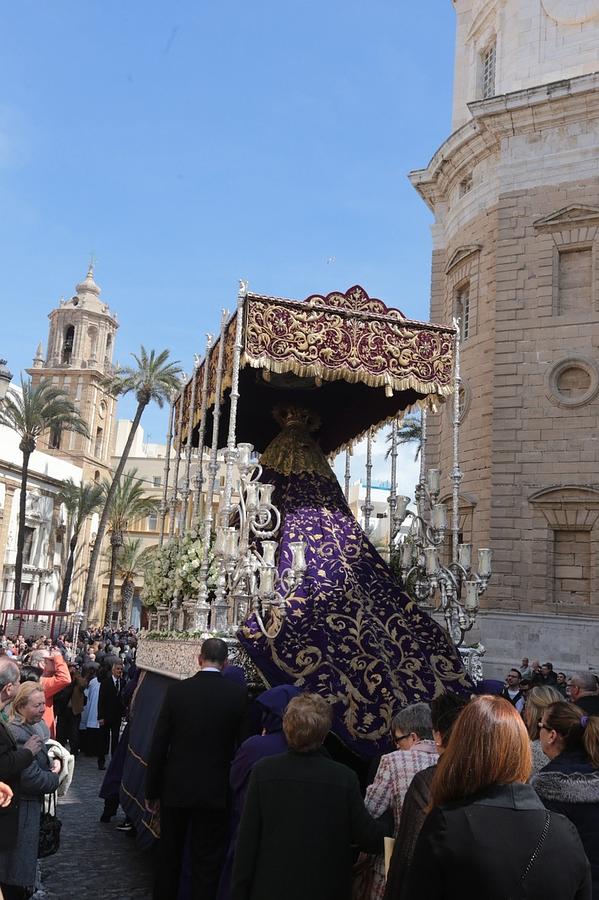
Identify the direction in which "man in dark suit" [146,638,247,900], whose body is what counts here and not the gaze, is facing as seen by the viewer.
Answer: away from the camera

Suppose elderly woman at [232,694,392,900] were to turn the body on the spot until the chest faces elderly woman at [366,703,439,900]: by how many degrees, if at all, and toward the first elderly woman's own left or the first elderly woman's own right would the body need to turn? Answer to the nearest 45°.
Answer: approximately 45° to the first elderly woman's own right

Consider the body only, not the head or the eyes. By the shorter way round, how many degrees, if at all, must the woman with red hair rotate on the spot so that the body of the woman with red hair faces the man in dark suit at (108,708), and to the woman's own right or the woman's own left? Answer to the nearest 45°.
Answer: approximately 45° to the woman's own left

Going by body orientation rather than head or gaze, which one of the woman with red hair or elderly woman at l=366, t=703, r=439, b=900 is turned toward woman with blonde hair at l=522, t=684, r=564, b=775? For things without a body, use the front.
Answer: the woman with red hair

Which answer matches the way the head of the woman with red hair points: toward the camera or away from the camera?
away from the camera

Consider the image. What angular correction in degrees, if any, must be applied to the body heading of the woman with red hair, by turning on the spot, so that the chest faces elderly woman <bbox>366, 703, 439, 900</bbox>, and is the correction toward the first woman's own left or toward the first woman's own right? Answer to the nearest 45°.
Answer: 0° — they already face them

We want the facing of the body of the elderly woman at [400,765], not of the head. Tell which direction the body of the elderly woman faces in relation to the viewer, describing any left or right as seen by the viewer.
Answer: facing away from the viewer and to the left of the viewer

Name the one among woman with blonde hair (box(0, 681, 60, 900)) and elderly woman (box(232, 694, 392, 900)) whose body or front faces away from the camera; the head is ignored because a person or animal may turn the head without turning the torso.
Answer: the elderly woman

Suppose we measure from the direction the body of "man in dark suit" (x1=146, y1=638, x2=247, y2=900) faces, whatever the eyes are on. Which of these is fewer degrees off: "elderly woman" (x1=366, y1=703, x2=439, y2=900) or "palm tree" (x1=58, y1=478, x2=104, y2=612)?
the palm tree

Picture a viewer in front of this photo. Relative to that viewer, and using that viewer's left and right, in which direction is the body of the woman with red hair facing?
facing away from the viewer

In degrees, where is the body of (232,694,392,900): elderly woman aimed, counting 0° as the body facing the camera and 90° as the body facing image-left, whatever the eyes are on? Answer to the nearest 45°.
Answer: approximately 180°

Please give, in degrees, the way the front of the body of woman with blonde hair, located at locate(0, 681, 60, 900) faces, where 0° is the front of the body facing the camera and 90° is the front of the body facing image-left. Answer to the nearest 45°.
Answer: approximately 270°

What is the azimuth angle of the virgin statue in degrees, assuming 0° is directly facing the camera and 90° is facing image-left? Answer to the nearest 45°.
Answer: approximately 135°
